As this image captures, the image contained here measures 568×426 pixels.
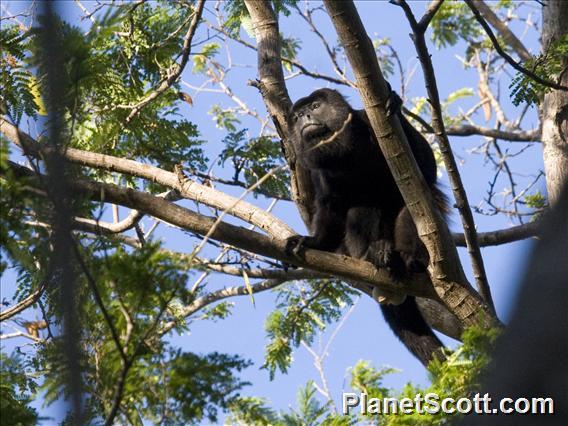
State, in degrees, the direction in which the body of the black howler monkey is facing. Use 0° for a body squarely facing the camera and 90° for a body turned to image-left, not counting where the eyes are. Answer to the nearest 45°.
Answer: approximately 45°

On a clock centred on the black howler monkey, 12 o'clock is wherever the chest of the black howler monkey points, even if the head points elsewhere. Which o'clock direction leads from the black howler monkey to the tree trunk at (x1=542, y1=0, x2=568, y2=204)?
The tree trunk is roughly at 7 o'clock from the black howler monkey.
